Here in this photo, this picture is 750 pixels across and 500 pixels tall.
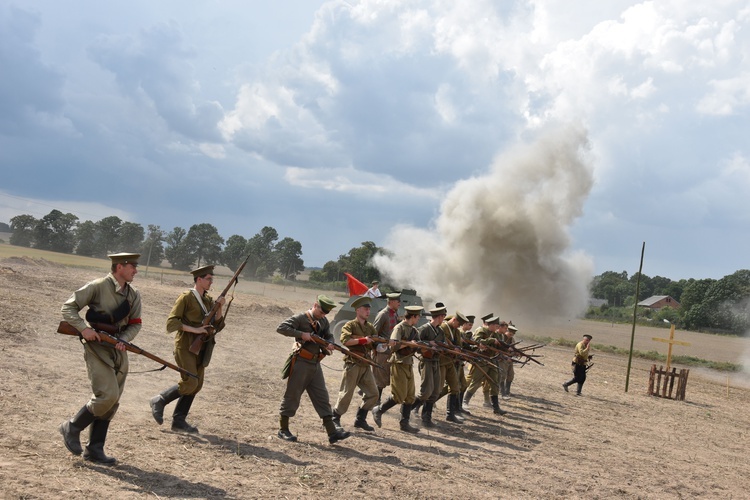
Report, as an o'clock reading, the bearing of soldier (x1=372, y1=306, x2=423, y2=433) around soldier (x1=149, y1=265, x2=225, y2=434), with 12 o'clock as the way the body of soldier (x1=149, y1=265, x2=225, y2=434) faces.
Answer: soldier (x1=372, y1=306, x2=423, y2=433) is roughly at 11 o'clock from soldier (x1=149, y1=265, x2=225, y2=434).

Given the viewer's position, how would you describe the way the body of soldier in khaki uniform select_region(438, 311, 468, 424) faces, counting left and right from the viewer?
facing to the right of the viewer

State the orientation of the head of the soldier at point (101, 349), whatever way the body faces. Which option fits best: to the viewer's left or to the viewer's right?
to the viewer's right

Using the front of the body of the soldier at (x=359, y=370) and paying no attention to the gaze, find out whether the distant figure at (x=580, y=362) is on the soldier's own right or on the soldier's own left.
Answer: on the soldier's own left

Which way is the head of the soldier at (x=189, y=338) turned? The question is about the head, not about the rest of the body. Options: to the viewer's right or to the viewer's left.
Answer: to the viewer's right

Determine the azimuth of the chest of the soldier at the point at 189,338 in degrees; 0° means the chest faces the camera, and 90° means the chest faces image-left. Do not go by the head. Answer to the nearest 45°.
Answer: approximately 270°

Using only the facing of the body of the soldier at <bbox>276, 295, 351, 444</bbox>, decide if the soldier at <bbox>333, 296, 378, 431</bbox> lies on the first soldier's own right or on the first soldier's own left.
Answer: on the first soldier's own left

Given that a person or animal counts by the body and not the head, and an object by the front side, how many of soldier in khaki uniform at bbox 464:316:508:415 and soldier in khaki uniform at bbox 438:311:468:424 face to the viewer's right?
2

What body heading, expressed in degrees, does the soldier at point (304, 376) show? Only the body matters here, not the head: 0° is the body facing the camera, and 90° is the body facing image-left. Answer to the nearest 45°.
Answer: approximately 315°

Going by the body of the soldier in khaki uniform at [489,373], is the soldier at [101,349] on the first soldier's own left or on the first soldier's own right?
on the first soldier's own right

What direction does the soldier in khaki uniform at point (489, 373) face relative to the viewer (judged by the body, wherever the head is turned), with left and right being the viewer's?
facing to the right of the viewer

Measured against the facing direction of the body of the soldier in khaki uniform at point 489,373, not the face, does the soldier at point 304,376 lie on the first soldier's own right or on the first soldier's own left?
on the first soldier's own right
